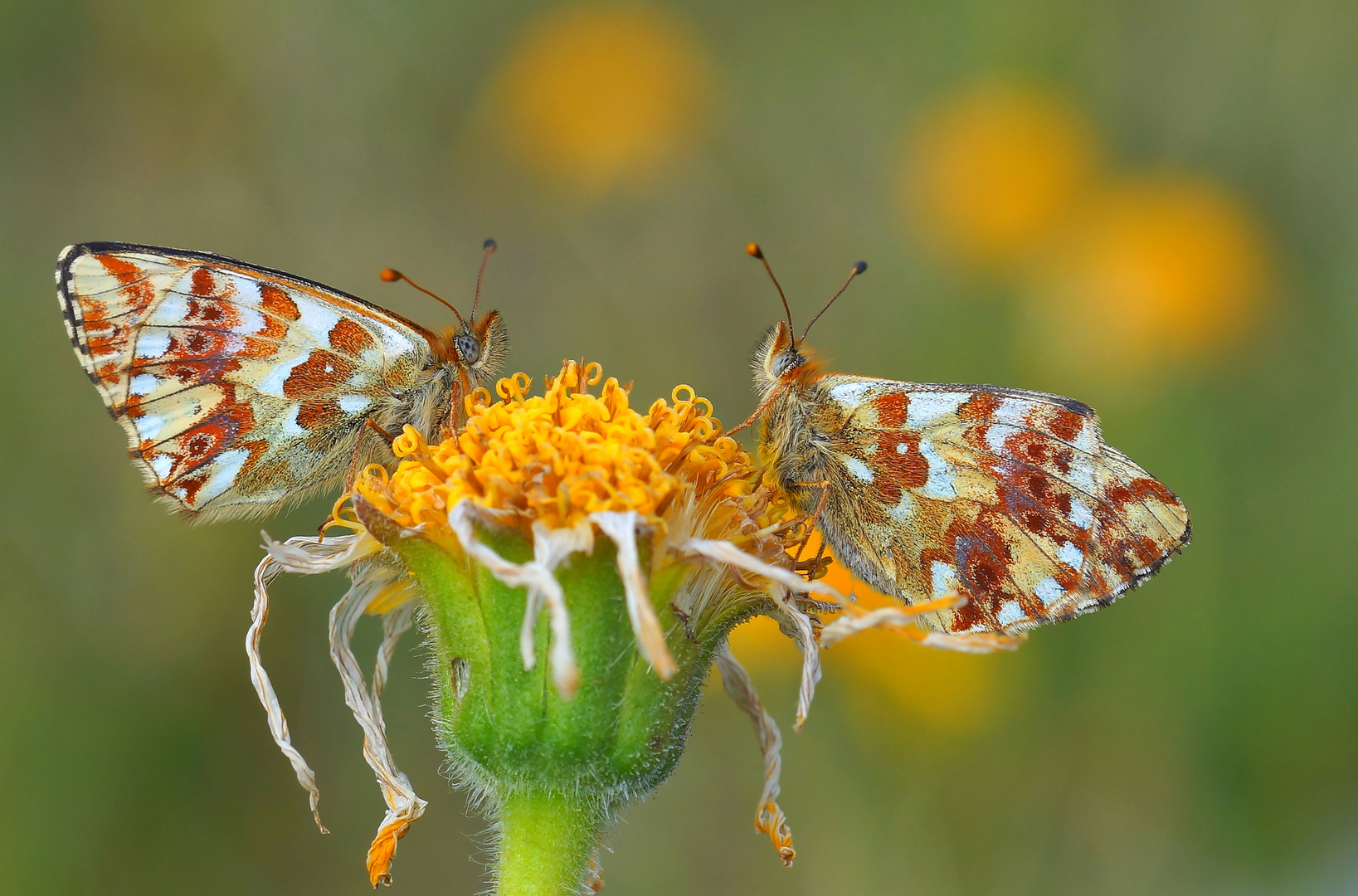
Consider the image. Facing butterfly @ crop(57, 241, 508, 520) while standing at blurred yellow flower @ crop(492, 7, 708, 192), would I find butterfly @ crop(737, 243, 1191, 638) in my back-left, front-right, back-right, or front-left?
front-left

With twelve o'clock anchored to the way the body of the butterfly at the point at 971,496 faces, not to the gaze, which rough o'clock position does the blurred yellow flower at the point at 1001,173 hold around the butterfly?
The blurred yellow flower is roughly at 3 o'clock from the butterfly.

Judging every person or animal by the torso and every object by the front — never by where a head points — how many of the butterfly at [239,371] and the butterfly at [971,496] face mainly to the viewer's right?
1

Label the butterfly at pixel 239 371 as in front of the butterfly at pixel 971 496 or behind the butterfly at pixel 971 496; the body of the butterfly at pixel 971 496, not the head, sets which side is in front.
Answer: in front

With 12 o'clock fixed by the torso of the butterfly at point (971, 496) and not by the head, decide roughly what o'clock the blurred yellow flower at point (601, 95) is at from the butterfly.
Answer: The blurred yellow flower is roughly at 2 o'clock from the butterfly.

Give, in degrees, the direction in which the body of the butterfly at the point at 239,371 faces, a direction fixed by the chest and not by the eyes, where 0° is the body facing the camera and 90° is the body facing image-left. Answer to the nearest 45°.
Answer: approximately 270°

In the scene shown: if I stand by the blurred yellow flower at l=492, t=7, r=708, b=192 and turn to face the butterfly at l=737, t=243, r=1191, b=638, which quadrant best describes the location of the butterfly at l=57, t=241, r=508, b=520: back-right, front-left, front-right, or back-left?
front-right

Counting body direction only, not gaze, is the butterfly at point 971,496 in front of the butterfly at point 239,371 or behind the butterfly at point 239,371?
in front

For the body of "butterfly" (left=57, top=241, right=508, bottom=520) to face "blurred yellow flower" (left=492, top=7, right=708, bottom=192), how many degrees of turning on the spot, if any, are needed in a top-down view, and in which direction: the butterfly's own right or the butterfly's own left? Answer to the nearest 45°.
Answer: approximately 45° to the butterfly's own left

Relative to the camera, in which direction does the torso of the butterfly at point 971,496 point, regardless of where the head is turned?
to the viewer's left

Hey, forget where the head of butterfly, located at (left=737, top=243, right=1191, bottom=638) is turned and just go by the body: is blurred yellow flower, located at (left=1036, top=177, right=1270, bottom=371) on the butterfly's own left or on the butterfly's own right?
on the butterfly's own right

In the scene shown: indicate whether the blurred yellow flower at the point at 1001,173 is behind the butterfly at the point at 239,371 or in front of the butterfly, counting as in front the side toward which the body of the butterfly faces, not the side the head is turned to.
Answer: in front
